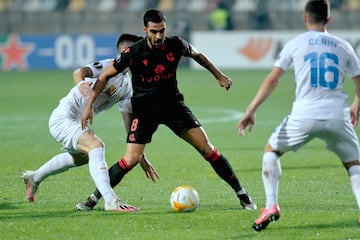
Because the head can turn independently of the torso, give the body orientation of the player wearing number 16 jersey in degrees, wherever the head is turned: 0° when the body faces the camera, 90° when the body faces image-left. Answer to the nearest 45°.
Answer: approximately 180°

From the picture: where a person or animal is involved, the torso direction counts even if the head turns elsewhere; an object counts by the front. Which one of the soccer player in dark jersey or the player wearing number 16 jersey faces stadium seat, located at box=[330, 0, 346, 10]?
the player wearing number 16 jersey

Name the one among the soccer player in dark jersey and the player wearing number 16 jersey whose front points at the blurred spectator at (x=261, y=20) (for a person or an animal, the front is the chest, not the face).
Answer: the player wearing number 16 jersey

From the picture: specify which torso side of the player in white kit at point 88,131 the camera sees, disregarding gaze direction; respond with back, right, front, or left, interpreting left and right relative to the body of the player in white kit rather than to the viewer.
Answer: right

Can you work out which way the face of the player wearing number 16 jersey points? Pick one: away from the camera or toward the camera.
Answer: away from the camera

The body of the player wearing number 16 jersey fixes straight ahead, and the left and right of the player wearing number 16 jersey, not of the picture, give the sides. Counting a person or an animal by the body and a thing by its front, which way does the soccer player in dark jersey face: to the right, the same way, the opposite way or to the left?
the opposite way

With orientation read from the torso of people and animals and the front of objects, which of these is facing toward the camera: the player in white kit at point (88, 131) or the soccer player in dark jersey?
the soccer player in dark jersey

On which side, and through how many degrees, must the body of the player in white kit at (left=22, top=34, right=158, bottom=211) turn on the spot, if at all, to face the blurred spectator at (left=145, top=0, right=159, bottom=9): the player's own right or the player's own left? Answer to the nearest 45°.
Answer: approximately 90° to the player's own left

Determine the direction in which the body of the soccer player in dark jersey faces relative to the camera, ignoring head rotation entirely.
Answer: toward the camera

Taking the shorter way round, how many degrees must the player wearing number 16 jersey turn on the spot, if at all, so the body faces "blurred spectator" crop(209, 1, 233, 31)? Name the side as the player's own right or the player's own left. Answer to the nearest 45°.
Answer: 0° — they already face them

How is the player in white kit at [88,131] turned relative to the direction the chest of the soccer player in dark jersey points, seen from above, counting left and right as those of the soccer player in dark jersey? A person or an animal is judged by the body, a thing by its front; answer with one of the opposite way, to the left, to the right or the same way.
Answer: to the left

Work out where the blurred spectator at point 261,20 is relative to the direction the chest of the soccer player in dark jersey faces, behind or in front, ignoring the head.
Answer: behind
